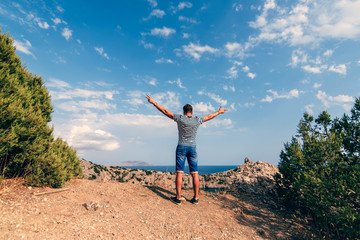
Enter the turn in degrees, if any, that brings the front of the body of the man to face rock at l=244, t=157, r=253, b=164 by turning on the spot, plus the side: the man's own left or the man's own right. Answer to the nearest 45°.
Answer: approximately 45° to the man's own right

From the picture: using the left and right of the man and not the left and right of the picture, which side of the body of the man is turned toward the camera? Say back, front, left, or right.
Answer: back
